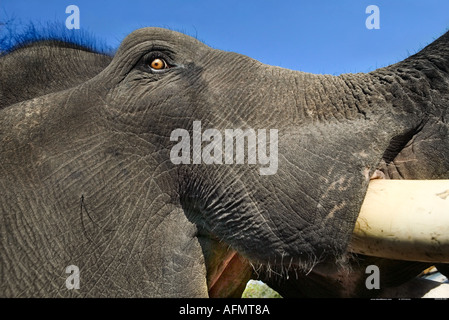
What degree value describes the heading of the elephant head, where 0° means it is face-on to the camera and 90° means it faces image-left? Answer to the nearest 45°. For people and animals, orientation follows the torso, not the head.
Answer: approximately 270°
